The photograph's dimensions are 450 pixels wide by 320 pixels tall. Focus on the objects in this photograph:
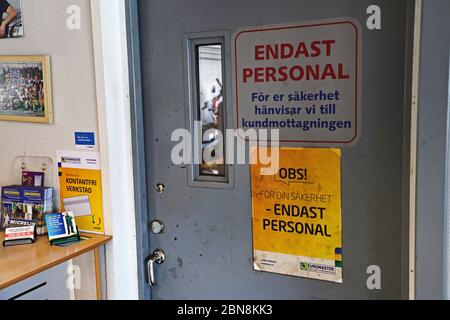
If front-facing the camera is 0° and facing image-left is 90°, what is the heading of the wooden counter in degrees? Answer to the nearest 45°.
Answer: approximately 315°
